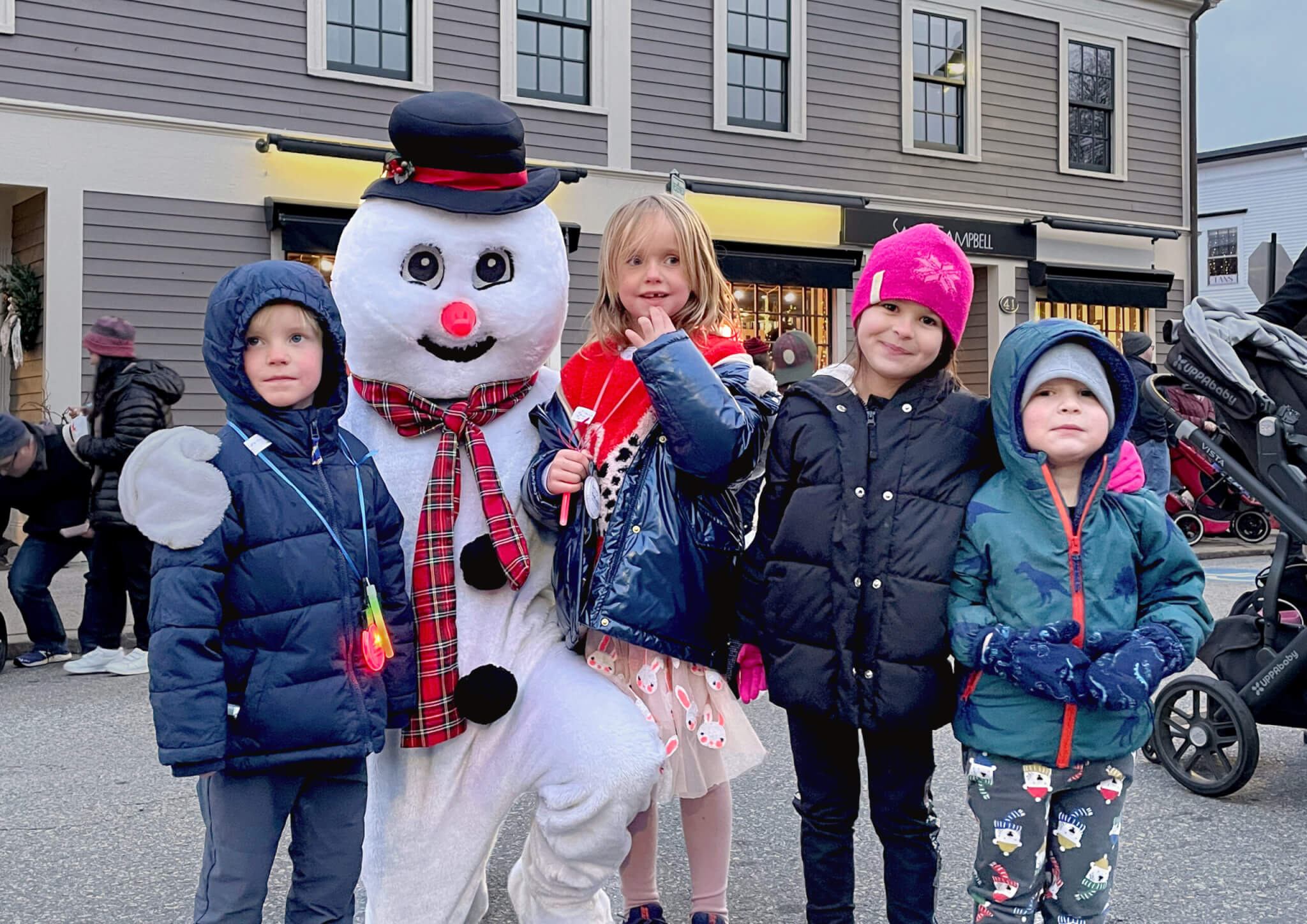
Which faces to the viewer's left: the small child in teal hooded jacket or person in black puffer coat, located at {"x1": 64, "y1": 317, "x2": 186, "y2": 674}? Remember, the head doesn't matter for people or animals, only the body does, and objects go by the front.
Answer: the person in black puffer coat

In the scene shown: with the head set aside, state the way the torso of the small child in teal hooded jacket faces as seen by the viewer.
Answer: toward the camera

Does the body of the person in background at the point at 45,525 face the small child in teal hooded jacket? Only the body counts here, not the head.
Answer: no

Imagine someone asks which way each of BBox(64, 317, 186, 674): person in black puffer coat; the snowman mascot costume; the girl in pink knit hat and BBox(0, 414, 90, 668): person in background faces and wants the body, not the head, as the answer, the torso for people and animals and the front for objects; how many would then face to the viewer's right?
0

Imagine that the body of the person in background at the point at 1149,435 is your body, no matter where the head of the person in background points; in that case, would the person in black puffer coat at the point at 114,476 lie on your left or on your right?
on your right

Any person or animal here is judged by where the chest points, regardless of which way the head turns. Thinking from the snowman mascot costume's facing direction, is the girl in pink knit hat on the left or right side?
on its left

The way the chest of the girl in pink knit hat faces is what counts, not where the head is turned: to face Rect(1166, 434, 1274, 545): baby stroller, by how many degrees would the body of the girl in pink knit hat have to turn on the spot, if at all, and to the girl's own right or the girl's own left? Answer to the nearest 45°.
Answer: approximately 180°

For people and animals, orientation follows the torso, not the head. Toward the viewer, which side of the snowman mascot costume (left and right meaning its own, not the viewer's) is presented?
front

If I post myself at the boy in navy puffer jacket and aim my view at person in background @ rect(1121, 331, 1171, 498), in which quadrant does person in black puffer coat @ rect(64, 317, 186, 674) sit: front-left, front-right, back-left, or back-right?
front-left

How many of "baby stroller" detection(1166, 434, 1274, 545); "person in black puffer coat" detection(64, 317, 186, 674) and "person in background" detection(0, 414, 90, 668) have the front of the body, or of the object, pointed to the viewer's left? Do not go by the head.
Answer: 2

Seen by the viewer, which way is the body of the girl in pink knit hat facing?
toward the camera

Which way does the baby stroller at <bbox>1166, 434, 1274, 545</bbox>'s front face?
to the viewer's right

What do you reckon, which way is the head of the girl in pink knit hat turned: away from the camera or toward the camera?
toward the camera

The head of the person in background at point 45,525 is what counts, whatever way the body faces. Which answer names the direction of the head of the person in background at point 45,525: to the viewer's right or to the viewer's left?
to the viewer's left

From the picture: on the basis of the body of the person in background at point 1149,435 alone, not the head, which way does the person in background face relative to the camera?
to the viewer's right

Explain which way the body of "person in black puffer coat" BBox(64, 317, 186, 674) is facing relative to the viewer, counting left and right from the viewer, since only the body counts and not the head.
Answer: facing to the left of the viewer

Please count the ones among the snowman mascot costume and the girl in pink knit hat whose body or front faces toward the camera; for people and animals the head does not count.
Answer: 2

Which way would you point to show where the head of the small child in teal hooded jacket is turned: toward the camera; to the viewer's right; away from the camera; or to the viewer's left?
toward the camera

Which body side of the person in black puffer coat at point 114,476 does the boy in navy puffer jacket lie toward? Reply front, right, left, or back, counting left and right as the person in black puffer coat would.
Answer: left
